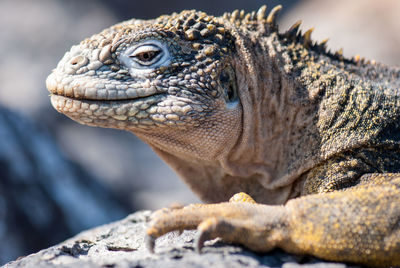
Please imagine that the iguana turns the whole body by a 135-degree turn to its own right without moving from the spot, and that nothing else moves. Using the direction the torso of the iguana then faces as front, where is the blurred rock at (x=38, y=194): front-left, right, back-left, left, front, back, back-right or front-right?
left

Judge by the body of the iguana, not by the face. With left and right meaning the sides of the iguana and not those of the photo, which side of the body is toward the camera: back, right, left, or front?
left
